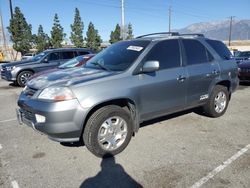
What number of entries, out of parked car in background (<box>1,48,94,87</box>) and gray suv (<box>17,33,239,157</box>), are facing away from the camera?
0

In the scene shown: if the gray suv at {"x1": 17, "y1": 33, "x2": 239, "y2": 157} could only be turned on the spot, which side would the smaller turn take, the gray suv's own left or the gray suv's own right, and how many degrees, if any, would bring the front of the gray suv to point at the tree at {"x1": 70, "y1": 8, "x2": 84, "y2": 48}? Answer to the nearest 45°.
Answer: approximately 135° to the gray suv's own right

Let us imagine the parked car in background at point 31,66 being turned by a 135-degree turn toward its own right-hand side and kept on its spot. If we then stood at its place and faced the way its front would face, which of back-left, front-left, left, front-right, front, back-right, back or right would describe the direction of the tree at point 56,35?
front

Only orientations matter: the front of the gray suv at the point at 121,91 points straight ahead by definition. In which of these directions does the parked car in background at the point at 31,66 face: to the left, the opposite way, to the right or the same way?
the same way

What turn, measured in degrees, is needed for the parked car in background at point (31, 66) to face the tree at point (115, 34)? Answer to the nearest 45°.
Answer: approximately 135° to its right

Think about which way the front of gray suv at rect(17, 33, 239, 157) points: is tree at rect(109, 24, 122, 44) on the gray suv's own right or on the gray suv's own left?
on the gray suv's own right

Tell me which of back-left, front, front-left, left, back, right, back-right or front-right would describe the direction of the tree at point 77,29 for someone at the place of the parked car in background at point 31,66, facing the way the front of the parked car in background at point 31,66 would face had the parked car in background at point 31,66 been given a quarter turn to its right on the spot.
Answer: front-right

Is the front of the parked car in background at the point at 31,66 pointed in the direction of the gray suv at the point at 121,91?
no

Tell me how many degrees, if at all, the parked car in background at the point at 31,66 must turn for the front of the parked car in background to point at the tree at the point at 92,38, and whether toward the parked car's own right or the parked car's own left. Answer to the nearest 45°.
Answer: approximately 135° to the parked car's own right

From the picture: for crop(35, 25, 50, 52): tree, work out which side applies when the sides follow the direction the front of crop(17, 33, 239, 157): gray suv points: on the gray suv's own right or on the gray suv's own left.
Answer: on the gray suv's own right

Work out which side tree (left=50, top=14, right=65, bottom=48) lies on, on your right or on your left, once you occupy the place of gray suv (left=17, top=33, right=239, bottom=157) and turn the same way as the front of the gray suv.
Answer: on your right

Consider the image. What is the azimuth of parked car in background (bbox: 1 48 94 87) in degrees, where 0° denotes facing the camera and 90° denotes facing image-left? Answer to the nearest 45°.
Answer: approximately 45°

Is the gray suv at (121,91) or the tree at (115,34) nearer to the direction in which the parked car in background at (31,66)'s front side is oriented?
the gray suv

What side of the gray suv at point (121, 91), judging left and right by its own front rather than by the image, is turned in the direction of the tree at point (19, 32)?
right

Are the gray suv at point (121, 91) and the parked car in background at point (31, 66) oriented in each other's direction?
no
